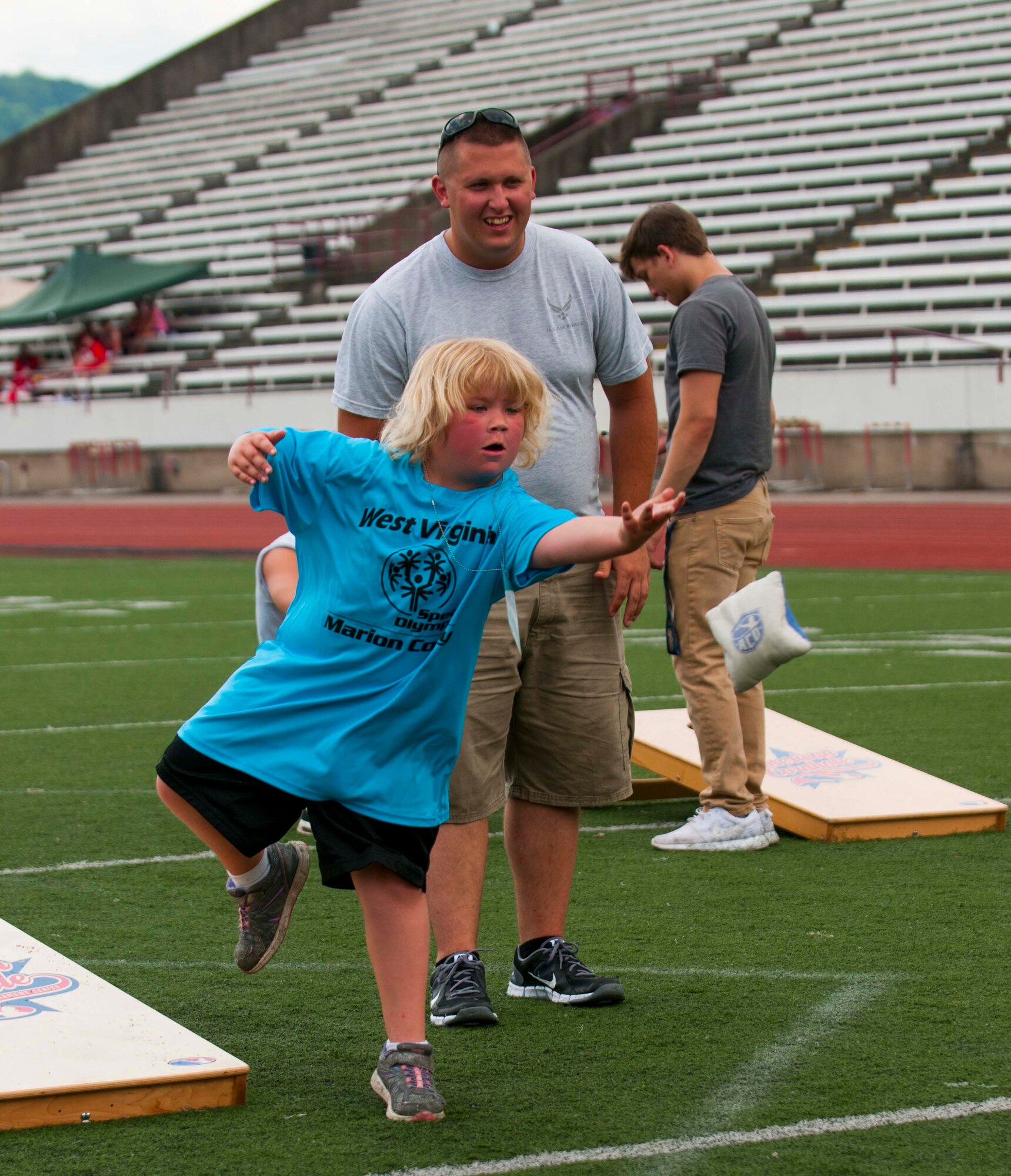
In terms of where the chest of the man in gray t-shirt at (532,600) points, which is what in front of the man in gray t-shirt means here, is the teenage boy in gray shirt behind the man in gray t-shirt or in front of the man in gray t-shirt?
behind

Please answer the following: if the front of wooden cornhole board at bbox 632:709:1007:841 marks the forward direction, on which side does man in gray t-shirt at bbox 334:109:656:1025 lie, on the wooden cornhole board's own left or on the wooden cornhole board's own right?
on the wooden cornhole board's own right

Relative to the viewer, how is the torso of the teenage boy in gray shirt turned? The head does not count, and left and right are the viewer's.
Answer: facing to the left of the viewer

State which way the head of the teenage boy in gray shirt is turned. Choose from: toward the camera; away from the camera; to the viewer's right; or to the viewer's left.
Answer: to the viewer's left

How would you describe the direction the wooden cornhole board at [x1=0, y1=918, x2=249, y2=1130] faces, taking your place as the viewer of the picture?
facing the viewer and to the right of the viewer

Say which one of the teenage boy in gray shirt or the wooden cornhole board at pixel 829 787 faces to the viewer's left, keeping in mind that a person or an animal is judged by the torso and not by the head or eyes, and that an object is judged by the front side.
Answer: the teenage boy in gray shirt

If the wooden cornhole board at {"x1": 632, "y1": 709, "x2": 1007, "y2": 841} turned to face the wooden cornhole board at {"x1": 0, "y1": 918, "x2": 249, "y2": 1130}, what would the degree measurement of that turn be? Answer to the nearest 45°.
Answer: approximately 90° to its right

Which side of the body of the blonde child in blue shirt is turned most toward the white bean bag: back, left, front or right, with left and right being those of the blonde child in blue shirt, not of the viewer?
left

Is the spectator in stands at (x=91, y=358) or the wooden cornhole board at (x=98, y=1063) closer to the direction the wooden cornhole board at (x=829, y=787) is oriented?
the wooden cornhole board

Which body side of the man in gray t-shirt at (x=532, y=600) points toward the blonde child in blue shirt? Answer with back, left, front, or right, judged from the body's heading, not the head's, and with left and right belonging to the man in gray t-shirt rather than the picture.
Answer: front

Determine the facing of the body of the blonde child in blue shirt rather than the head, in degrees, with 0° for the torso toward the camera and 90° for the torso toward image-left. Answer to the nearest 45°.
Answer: approximately 315°
